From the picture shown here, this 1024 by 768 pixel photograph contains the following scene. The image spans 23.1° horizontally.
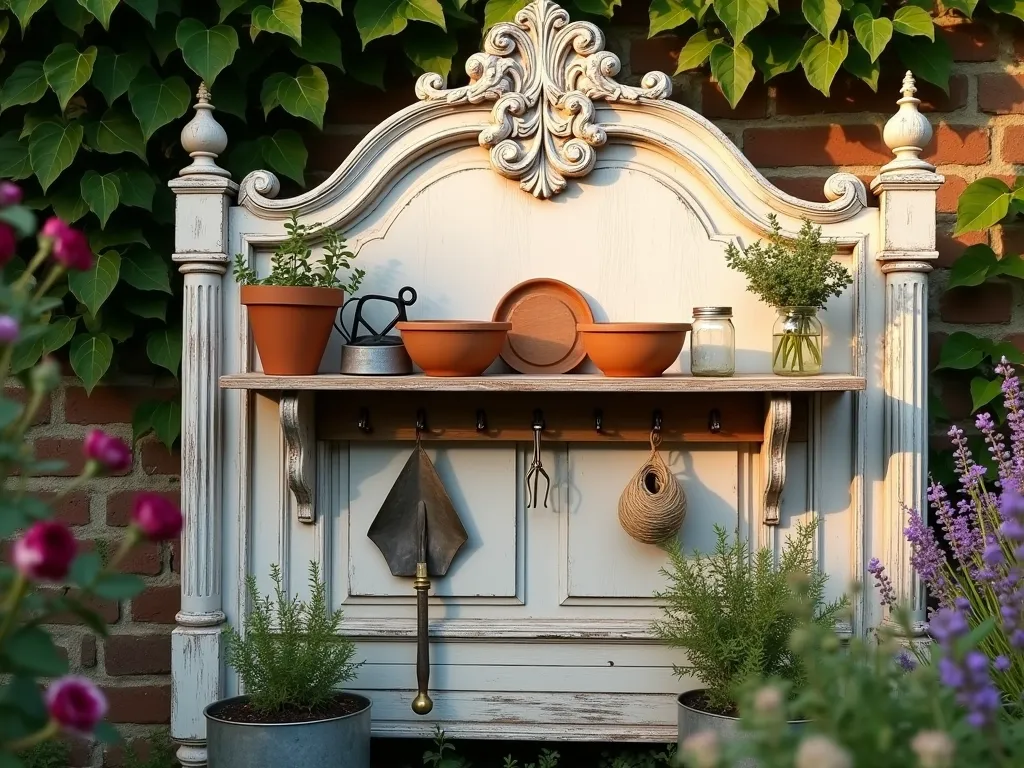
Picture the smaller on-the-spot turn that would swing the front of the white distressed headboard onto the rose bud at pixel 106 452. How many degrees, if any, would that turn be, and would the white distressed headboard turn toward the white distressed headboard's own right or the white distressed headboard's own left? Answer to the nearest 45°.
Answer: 0° — it already faces it

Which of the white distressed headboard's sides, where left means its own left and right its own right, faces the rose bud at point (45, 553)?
front

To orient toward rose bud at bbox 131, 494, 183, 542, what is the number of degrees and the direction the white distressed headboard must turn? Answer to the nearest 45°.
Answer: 0° — it already faces it

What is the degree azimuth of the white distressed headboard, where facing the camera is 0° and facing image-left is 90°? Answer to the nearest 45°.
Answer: approximately 0°
